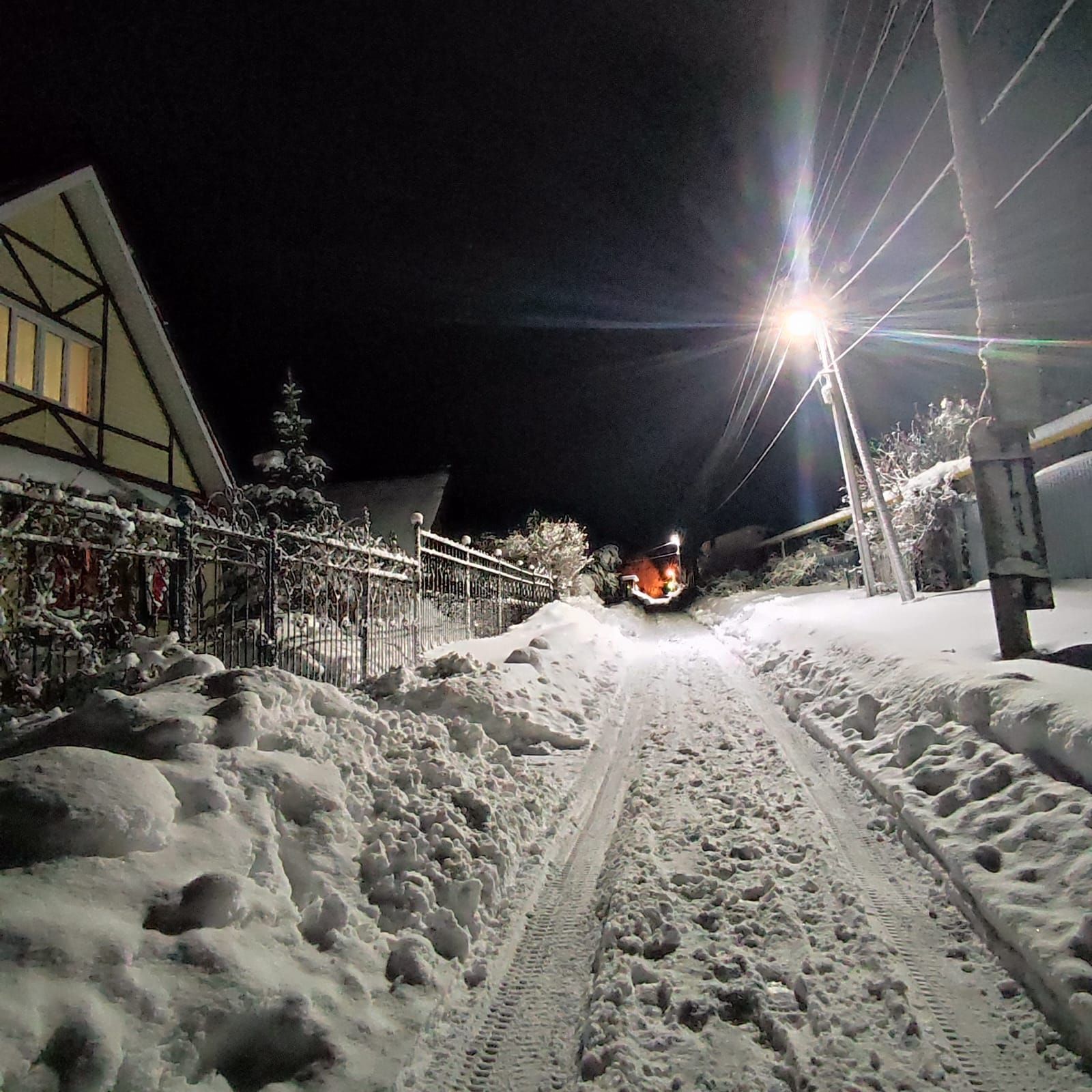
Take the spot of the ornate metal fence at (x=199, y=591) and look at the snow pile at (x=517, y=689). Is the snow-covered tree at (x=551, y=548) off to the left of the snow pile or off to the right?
left

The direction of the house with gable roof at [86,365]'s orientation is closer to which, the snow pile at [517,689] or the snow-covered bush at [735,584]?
the snow pile

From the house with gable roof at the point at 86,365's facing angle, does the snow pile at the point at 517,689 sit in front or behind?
in front

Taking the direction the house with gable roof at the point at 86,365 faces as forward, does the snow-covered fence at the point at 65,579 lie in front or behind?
in front

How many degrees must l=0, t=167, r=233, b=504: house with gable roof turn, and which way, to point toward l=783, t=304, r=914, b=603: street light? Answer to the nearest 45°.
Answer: approximately 45° to its left

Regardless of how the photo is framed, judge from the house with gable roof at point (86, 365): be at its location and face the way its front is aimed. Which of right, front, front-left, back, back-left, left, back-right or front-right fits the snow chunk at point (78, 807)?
front-right

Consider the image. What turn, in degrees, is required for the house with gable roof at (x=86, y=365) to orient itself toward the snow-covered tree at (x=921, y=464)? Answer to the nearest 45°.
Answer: approximately 45° to its left

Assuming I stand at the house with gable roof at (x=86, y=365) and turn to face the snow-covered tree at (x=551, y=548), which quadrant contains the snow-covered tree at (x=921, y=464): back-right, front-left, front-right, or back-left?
front-right

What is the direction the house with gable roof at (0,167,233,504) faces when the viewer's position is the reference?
facing the viewer and to the right of the viewer

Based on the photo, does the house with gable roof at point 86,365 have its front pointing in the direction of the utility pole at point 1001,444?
yes

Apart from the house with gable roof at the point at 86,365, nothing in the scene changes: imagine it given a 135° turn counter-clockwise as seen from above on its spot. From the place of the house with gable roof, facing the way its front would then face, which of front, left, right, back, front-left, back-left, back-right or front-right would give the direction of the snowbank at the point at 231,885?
back
